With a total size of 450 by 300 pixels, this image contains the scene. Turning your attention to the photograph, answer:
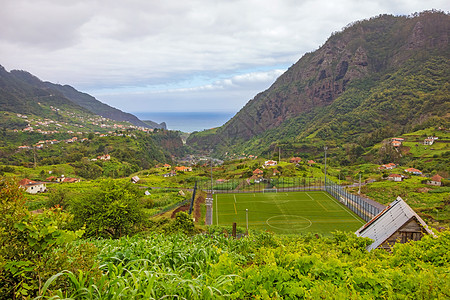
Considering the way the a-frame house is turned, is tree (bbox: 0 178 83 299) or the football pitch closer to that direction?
the tree

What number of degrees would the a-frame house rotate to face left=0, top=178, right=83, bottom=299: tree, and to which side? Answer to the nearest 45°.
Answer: approximately 45° to its right
